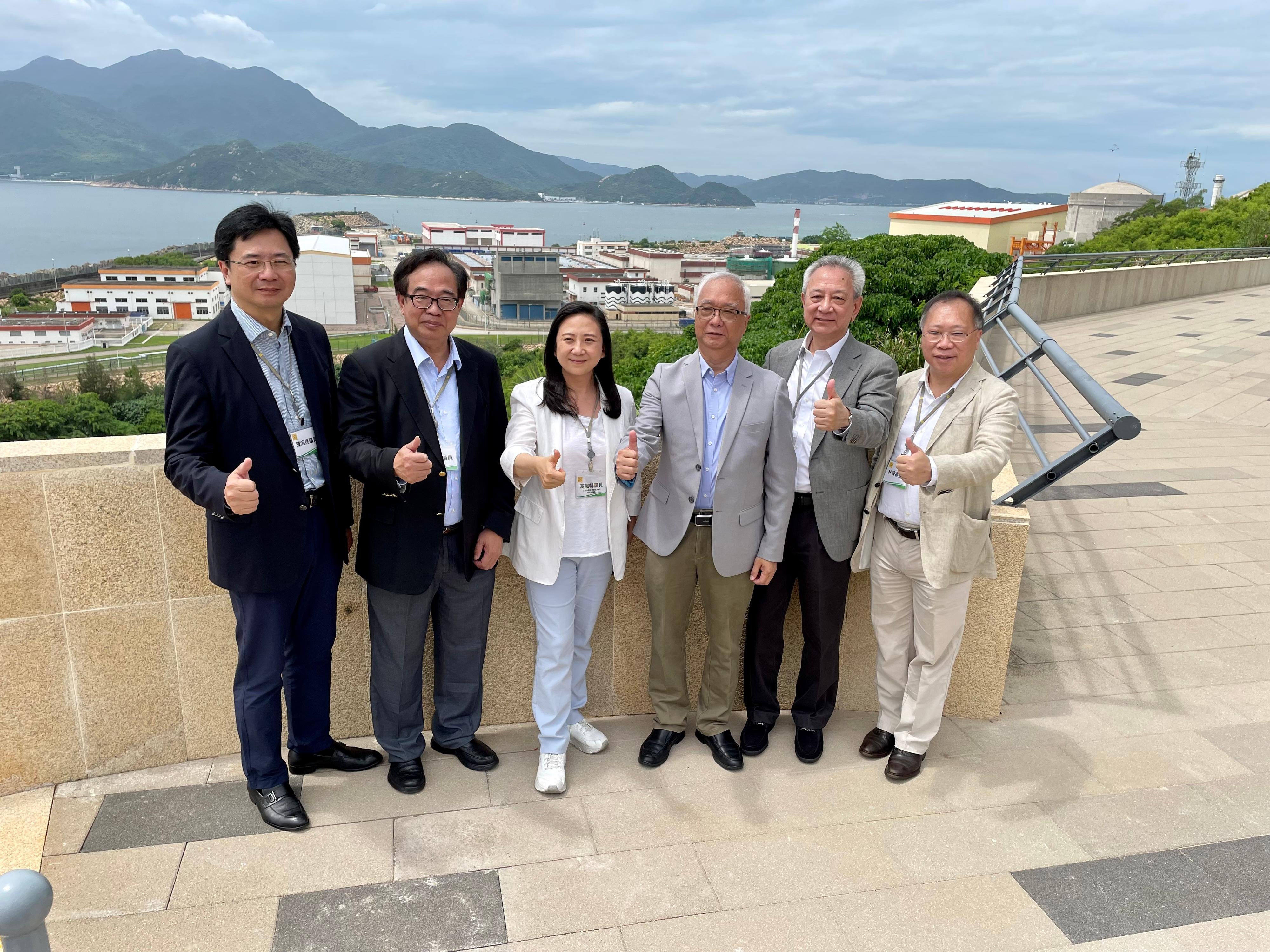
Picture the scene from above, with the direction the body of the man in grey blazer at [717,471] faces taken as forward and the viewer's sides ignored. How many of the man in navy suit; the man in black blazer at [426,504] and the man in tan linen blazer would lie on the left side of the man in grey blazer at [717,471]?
1

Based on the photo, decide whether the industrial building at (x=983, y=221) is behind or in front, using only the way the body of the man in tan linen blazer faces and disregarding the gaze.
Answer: behind

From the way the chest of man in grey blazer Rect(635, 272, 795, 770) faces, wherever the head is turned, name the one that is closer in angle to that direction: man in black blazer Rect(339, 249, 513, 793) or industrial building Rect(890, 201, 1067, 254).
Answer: the man in black blazer

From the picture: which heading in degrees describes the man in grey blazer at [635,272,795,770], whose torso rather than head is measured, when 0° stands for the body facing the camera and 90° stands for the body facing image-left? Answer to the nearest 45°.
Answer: approximately 0°

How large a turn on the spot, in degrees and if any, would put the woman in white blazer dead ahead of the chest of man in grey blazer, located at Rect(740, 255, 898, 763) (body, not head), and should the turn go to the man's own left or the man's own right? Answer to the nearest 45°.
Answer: approximately 45° to the man's own right

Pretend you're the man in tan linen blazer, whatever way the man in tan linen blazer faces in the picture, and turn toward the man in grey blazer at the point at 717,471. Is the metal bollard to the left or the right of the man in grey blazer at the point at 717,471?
left

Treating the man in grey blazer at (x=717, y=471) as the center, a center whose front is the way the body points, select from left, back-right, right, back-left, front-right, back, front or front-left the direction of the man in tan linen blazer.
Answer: left

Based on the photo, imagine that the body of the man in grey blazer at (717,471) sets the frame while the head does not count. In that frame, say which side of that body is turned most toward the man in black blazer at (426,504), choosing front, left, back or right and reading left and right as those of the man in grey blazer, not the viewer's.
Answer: right

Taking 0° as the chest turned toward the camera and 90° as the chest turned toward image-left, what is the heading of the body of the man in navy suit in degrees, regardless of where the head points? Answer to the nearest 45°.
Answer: approximately 315°

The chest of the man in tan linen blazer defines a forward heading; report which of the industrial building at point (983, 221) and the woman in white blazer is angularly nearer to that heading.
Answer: the woman in white blazer

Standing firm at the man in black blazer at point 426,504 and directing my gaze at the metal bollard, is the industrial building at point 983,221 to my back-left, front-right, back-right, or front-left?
back-left

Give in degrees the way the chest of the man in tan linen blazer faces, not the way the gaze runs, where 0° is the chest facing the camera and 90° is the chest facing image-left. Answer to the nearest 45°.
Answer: approximately 45°
